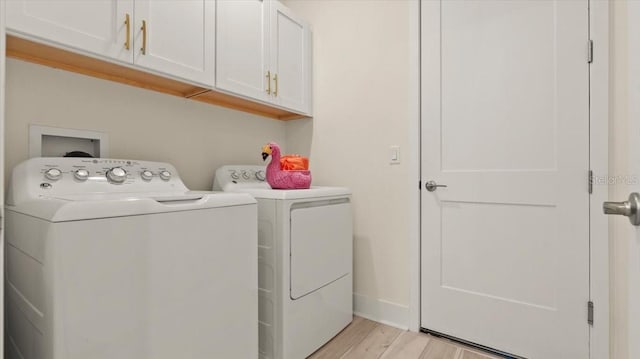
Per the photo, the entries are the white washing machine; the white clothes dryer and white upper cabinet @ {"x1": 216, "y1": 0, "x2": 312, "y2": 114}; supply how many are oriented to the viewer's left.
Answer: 0

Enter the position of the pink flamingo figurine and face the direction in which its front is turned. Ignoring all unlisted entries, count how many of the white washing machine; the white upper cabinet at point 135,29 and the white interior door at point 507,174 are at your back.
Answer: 1

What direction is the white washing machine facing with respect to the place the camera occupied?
facing the viewer and to the right of the viewer

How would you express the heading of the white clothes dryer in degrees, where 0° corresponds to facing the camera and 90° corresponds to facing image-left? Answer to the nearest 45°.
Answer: approximately 315°

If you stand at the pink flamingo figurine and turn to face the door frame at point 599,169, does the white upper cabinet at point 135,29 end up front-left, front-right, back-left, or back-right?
back-right

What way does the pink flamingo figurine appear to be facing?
to the viewer's left

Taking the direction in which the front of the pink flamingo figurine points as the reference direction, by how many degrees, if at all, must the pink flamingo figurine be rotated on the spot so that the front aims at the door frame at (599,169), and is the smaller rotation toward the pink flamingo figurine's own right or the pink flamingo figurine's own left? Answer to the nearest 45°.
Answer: approximately 180°

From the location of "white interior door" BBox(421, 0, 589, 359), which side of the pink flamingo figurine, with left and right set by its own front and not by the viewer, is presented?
back
